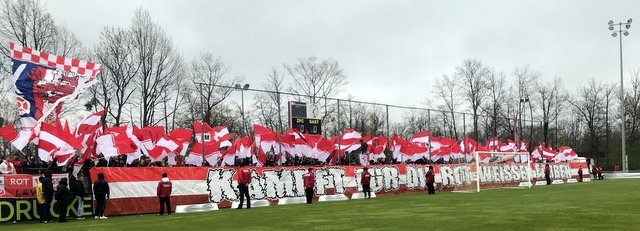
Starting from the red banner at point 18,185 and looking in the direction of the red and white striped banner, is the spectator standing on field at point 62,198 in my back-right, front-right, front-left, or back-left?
front-right

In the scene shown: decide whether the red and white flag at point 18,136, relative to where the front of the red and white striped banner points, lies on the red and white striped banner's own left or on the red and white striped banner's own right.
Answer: on the red and white striped banner's own right

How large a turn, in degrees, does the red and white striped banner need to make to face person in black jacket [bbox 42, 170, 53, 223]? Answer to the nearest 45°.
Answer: approximately 90° to its right

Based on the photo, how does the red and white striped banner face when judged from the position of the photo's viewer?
facing the viewer and to the right of the viewer

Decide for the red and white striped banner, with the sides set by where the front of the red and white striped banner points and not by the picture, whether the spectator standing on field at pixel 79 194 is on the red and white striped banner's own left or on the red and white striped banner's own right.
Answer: on the red and white striped banner's own right
